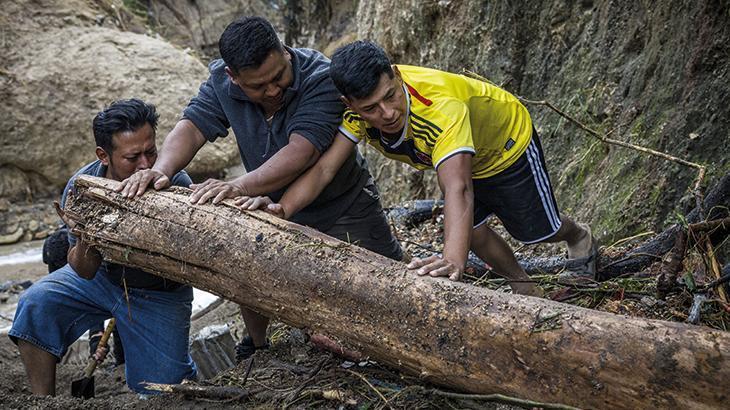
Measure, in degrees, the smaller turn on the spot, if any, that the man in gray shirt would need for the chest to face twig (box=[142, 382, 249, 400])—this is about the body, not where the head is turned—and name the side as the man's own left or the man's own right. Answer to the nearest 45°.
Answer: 0° — they already face it

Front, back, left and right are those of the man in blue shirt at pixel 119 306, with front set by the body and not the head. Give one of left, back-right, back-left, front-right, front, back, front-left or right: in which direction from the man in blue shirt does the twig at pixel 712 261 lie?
front-left

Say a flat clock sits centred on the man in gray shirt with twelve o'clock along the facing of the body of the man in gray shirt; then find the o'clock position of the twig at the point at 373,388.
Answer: The twig is roughly at 10 o'clock from the man in gray shirt.

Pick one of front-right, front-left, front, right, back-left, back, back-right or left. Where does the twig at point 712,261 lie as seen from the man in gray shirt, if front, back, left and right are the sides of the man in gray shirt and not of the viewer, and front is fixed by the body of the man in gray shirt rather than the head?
left

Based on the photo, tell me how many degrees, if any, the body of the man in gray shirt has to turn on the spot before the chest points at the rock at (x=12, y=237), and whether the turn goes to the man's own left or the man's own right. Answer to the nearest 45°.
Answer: approximately 90° to the man's own right

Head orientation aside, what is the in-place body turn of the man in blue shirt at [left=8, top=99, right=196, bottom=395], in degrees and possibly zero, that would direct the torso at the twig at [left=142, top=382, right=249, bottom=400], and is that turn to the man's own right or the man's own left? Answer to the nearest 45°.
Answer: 0° — they already face it

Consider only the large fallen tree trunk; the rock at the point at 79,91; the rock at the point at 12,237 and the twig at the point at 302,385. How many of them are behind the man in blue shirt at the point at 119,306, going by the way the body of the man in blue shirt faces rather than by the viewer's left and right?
2

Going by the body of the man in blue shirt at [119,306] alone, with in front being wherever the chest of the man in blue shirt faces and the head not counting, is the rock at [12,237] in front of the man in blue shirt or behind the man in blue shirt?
behind

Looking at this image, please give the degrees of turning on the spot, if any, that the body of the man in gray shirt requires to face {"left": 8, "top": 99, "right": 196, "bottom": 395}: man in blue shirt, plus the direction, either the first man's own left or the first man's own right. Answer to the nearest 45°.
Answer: approximately 45° to the first man's own right

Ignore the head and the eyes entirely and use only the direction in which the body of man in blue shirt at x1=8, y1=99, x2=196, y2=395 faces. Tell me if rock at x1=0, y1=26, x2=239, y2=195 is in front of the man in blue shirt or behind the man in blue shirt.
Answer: behind

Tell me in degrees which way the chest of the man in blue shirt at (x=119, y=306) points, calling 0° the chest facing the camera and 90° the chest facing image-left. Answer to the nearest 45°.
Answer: approximately 0°

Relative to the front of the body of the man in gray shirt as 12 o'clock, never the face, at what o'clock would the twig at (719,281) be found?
The twig is roughly at 9 o'clock from the man in gray shirt.

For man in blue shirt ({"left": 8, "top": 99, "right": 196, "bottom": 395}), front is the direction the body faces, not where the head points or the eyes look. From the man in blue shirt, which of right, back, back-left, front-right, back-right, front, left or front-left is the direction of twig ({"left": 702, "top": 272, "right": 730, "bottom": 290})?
front-left
